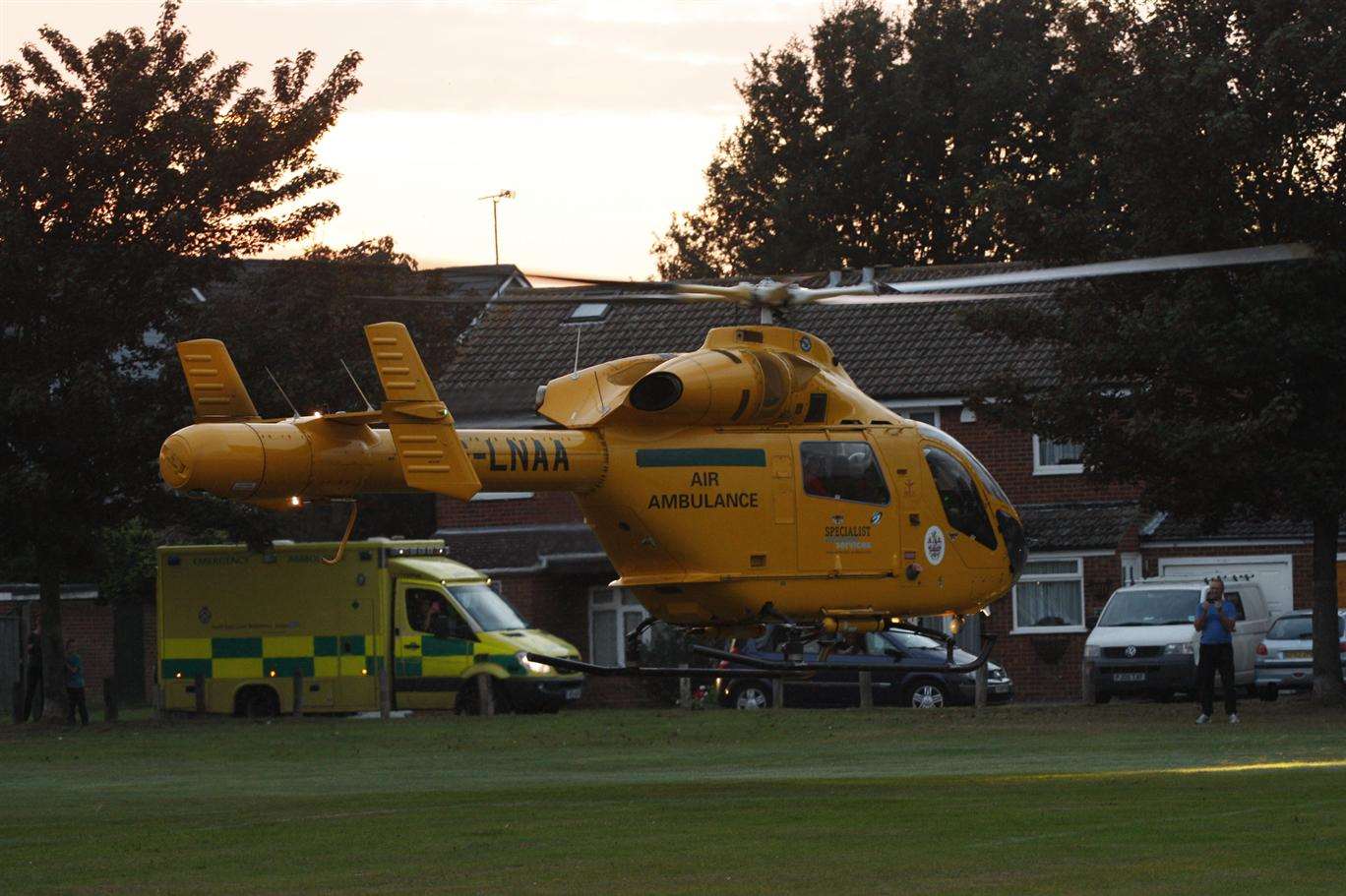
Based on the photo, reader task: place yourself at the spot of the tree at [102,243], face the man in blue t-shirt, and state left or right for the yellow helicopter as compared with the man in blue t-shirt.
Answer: right

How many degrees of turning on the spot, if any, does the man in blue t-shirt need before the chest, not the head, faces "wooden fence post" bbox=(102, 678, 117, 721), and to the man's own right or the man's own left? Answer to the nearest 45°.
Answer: approximately 90° to the man's own right

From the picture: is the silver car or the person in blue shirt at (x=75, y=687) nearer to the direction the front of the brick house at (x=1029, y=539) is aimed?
the silver car

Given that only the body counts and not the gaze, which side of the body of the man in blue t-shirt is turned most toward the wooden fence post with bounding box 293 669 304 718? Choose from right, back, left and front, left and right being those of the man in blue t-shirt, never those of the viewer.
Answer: right

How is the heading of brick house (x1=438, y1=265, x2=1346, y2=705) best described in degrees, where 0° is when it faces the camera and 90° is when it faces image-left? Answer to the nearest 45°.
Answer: approximately 0°

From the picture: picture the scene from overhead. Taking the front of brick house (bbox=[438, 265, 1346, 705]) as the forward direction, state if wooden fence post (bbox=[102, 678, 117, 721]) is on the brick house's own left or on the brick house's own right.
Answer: on the brick house's own right

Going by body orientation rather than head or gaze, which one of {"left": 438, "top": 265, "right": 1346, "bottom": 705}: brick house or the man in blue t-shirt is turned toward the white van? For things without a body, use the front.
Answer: the brick house

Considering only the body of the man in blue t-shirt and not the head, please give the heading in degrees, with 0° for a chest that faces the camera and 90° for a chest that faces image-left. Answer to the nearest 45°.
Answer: approximately 0°

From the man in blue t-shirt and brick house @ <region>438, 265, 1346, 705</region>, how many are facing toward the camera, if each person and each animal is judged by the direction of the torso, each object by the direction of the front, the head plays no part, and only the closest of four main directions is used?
2

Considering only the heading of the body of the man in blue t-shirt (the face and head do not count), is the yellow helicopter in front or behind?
in front
